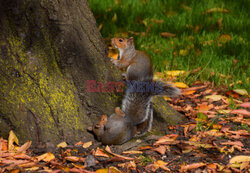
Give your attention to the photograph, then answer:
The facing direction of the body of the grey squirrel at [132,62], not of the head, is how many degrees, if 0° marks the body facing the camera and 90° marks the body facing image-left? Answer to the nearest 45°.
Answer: approximately 90°

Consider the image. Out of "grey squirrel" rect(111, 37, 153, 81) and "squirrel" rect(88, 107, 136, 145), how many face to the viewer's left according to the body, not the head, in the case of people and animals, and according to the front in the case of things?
2

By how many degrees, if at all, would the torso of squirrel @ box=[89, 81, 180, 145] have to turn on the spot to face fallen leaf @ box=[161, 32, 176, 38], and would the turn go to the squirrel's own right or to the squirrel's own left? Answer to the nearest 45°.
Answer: approximately 90° to the squirrel's own right

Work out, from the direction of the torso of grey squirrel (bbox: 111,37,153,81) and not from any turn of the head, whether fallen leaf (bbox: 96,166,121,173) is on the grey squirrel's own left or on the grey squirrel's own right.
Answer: on the grey squirrel's own left

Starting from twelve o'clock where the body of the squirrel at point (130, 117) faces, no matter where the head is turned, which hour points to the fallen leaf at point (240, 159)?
The fallen leaf is roughly at 7 o'clock from the squirrel.

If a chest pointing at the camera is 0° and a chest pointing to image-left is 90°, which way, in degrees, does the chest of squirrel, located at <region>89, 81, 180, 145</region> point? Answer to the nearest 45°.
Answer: approximately 90°
